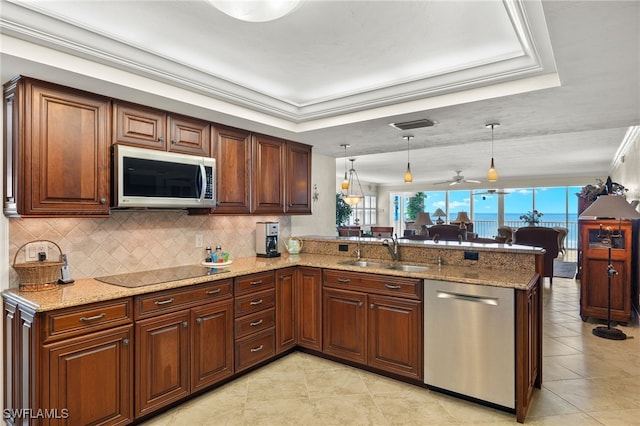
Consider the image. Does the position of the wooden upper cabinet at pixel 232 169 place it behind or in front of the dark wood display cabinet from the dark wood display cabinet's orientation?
in front

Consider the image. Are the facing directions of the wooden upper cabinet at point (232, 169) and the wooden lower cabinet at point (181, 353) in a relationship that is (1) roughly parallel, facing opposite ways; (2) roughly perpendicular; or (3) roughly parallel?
roughly parallel

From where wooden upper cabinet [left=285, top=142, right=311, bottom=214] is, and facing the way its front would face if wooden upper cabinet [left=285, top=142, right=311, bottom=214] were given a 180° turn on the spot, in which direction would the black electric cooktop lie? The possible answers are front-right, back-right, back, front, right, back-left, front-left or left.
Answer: left

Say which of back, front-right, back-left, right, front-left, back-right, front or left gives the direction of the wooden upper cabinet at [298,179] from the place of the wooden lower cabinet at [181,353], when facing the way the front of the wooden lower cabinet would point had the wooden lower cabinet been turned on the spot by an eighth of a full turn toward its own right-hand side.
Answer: back-left

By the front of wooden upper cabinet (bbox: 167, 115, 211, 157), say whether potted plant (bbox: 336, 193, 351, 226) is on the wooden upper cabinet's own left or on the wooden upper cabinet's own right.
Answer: on the wooden upper cabinet's own left

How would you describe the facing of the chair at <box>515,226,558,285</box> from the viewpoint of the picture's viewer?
facing away from the viewer

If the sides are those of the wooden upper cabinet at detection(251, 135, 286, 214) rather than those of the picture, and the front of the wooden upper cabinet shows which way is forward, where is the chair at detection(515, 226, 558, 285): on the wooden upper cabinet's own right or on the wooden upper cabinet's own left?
on the wooden upper cabinet's own left

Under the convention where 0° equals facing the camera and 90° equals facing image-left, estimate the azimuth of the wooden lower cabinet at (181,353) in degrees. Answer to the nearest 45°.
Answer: approximately 315°

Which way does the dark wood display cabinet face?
toward the camera

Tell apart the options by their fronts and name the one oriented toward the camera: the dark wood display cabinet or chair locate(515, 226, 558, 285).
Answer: the dark wood display cabinet

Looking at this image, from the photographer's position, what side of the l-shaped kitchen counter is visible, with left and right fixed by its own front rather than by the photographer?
front

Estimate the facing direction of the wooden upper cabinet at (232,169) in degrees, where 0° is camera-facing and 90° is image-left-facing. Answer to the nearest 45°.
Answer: approximately 315°

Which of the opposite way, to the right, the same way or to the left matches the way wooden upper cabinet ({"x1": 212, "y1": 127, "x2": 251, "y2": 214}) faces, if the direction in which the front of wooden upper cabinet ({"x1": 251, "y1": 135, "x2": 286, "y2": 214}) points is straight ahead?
the same way

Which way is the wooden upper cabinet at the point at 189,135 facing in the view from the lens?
facing the viewer and to the right of the viewer

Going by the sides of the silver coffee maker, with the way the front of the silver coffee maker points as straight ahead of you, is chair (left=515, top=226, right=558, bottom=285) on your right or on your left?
on your left

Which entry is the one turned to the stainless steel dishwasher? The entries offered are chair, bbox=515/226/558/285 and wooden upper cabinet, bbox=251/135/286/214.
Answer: the wooden upper cabinet

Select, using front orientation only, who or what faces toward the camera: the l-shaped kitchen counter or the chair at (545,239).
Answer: the l-shaped kitchen counter

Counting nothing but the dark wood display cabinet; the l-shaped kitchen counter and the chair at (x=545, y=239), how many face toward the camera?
2

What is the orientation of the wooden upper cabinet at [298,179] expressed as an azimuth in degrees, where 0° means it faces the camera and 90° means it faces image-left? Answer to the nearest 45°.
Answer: approximately 315°
